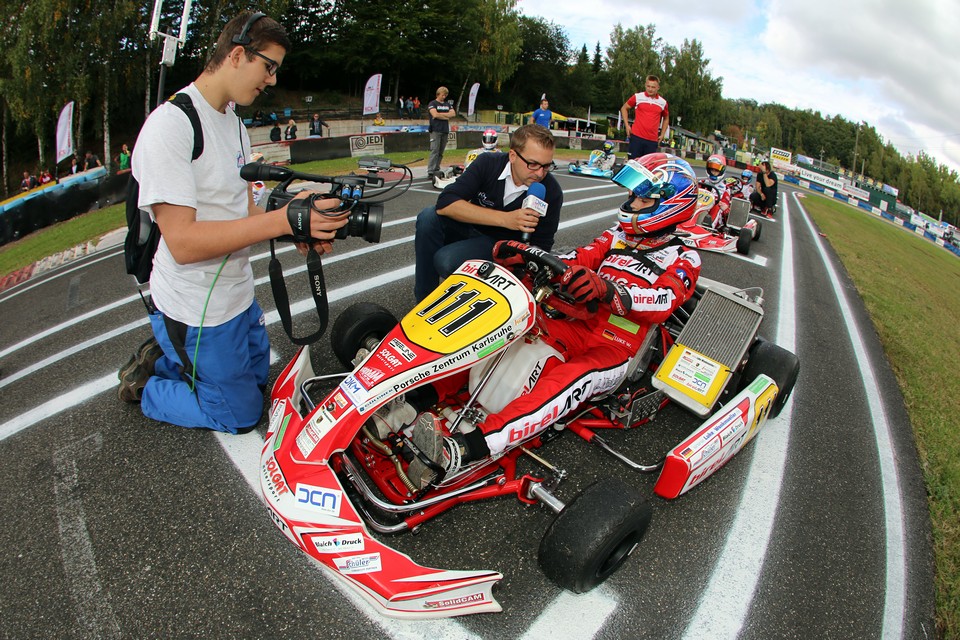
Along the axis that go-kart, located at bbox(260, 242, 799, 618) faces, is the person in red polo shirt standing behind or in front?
behind

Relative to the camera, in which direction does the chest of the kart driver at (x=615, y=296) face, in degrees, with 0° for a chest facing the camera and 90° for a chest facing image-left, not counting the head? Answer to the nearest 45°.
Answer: approximately 45°

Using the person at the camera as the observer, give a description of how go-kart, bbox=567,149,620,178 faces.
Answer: facing the viewer and to the left of the viewer

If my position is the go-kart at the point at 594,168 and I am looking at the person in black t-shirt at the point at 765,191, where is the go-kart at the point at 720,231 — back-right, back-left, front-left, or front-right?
front-right

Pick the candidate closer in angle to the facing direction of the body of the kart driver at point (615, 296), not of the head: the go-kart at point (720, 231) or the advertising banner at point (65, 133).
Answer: the advertising banner

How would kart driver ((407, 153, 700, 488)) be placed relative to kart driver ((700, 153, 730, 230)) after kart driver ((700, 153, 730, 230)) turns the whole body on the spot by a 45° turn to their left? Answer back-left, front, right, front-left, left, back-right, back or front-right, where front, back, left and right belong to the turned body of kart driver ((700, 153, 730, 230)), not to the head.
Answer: front

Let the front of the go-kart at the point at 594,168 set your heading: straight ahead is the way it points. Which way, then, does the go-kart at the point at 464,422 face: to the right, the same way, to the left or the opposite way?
the same way

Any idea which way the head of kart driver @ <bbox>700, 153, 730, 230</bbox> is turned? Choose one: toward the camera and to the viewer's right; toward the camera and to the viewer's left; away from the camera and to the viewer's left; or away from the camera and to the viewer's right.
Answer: toward the camera and to the viewer's left

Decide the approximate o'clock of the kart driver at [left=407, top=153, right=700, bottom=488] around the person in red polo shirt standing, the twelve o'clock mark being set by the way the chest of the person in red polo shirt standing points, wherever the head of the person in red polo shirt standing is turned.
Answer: The kart driver is roughly at 12 o'clock from the person in red polo shirt standing.

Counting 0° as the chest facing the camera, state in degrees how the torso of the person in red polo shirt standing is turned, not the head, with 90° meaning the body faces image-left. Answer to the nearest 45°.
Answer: approximately 0°

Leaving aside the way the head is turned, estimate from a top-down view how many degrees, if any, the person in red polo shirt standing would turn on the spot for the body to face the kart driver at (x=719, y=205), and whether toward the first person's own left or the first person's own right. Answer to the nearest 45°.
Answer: approximately 90° to the first person's own left
